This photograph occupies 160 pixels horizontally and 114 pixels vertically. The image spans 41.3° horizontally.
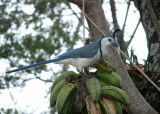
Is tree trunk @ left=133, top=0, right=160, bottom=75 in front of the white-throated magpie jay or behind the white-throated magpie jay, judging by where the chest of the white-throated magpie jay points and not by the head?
in front

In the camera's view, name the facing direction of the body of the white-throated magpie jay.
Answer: to the viewer's right
